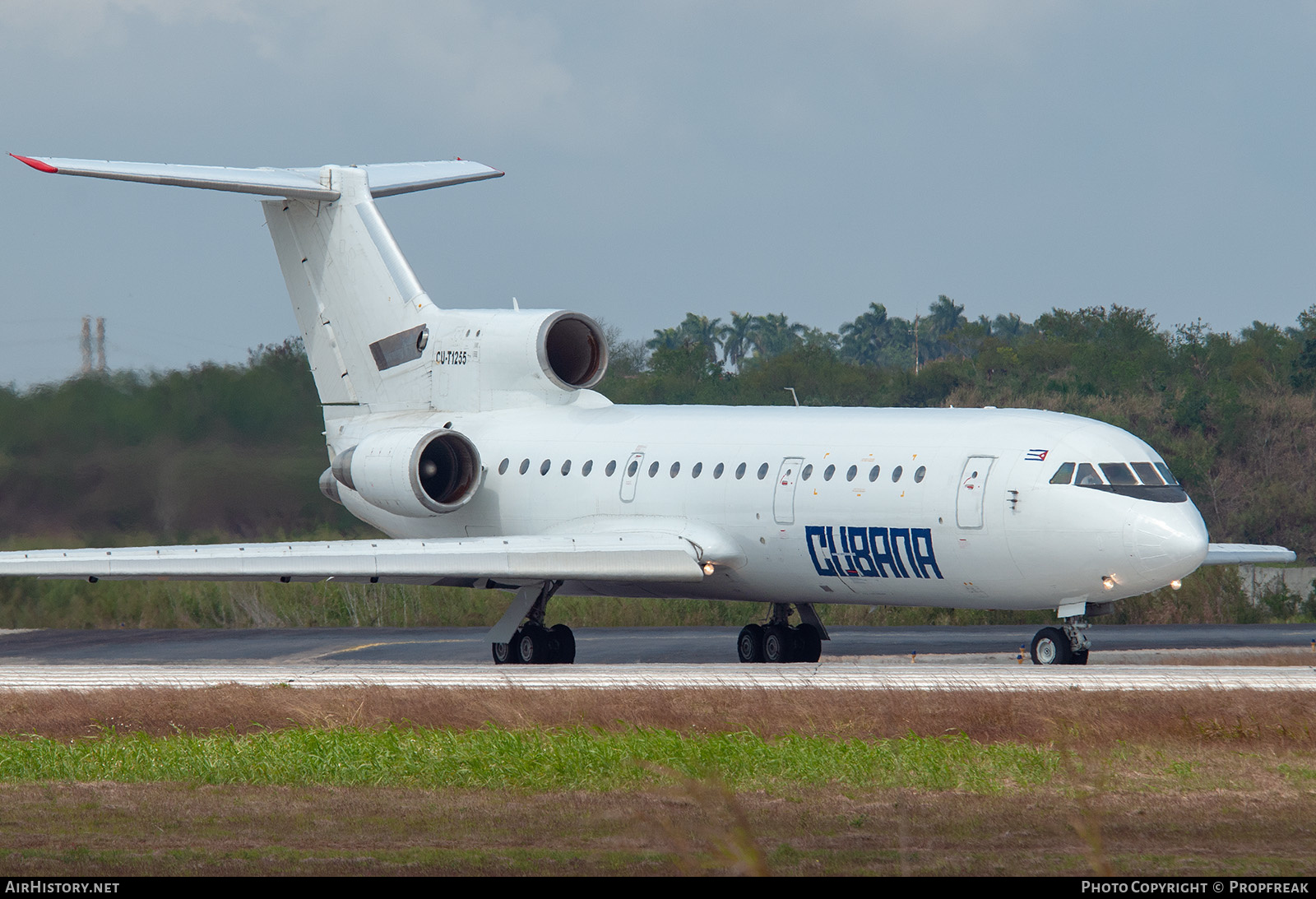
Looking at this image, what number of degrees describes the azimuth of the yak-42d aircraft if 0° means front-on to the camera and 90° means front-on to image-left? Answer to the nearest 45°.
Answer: approximately 315°

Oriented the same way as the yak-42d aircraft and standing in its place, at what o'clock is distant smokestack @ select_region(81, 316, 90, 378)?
The distant smokestack is roughly at 6 o'clock from the yak-42d aircraft.
